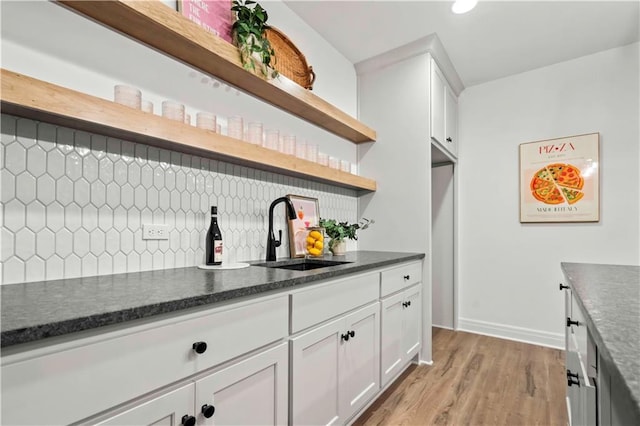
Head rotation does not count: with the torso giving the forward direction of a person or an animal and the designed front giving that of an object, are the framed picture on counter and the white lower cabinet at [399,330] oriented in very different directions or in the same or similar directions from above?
same or similar directions

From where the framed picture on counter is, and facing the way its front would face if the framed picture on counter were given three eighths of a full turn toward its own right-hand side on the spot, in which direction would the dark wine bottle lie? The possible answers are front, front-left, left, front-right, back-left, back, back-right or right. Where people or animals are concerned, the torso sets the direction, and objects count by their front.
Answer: front-left

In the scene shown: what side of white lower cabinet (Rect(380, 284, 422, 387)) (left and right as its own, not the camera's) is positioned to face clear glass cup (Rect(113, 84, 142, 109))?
right

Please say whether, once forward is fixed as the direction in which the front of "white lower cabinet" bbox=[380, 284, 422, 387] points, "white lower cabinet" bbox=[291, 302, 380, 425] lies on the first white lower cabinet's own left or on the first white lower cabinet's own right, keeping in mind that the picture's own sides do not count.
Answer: on the first white lower cabinet's own right

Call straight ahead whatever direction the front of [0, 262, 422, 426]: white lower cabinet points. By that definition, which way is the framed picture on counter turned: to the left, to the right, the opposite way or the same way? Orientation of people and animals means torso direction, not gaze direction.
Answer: the same way

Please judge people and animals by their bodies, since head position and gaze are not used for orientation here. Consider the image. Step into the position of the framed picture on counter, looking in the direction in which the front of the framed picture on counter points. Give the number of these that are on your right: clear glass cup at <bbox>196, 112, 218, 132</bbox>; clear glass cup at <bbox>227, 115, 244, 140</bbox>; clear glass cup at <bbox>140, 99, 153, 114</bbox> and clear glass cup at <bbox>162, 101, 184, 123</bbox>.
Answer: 4

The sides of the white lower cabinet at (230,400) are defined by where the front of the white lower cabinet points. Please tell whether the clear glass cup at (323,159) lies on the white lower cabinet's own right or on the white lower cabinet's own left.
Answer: on the white lower cabinet's own left

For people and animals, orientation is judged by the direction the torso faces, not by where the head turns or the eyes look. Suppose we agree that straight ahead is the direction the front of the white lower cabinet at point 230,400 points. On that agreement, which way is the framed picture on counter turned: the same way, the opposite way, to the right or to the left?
the same way

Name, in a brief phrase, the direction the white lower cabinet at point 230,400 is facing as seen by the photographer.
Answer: facing the viewer and to the right of the viewer

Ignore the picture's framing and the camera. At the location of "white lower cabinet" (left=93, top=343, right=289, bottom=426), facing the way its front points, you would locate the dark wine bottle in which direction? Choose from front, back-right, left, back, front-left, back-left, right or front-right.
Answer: back-left
